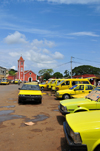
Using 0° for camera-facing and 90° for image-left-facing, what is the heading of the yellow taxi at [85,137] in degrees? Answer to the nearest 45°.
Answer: approximately 45°
